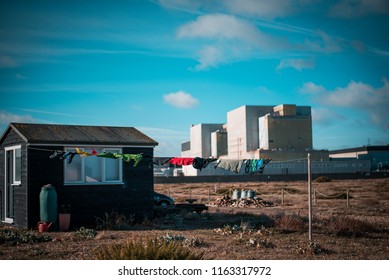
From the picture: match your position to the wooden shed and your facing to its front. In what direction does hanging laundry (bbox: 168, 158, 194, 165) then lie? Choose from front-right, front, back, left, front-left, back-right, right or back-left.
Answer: back-left

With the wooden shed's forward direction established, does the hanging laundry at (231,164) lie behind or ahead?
behind
